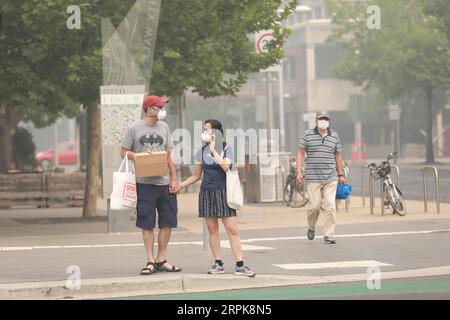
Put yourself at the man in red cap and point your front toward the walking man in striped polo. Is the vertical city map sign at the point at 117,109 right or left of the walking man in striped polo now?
left

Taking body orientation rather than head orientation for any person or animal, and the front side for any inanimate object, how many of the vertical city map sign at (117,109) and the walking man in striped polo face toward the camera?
2

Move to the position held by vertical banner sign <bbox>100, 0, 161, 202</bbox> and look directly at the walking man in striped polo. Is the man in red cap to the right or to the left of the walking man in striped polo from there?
right

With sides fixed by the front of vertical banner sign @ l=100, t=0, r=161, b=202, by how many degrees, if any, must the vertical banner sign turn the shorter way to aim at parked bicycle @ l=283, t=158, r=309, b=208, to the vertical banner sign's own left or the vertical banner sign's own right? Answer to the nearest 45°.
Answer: approximately 135° to the vertical banner sign's own left

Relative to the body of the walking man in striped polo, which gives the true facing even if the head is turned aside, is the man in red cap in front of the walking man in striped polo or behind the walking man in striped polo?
in front

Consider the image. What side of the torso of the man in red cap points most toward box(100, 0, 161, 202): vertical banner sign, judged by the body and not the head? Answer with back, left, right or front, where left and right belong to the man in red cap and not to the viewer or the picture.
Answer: back

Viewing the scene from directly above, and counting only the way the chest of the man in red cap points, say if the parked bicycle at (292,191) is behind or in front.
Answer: behind

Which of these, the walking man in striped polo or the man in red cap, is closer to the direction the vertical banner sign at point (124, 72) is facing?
the man in red cap

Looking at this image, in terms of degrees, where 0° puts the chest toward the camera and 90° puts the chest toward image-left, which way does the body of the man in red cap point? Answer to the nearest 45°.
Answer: approximately 0°

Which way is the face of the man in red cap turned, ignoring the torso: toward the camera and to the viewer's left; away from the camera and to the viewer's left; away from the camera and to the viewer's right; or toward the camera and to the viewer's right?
toward the camera and to the viewer's right

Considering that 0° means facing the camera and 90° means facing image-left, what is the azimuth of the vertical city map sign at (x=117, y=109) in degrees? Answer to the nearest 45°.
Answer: approximately 0°

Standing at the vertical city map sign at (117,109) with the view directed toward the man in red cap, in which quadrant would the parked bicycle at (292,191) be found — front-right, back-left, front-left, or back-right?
back-left
